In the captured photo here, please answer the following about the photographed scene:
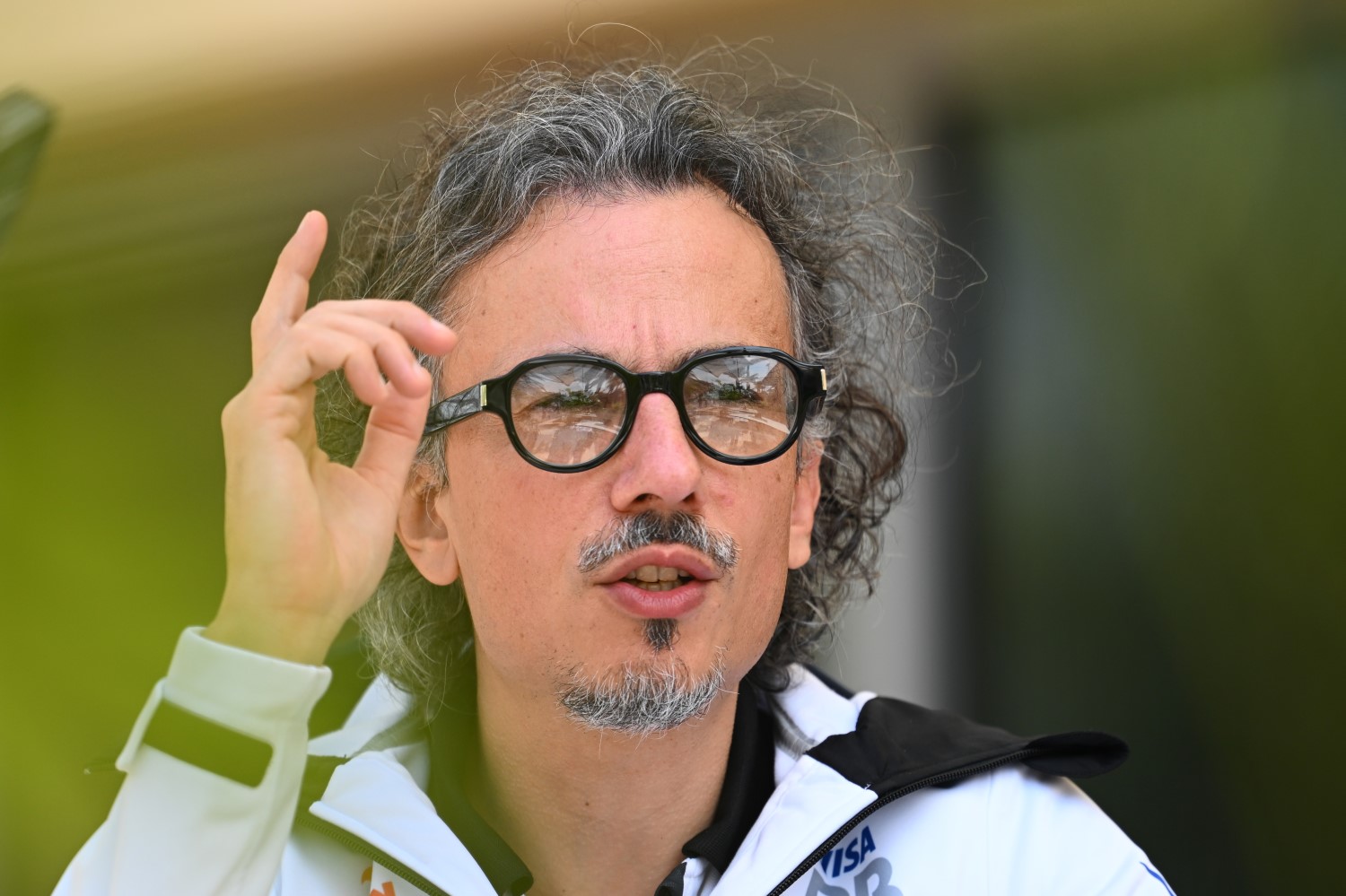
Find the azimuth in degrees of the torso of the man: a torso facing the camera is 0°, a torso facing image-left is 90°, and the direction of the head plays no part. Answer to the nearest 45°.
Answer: approximately 0°
